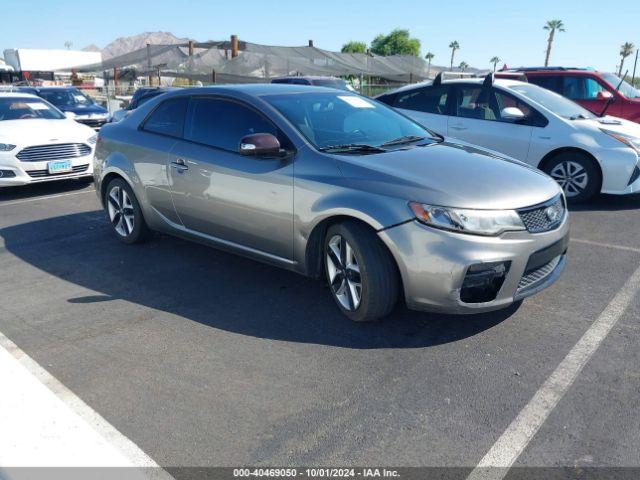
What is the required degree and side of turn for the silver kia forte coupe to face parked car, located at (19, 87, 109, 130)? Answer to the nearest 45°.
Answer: approximately 180°

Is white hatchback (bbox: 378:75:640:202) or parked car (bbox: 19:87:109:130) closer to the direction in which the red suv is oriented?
the white hatchback

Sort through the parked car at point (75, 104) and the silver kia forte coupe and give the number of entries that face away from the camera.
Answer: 0

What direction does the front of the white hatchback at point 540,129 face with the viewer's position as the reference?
facing the viewer and to the right of the viewer

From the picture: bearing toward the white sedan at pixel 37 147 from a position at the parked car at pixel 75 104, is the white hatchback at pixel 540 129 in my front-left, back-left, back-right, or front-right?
front-left

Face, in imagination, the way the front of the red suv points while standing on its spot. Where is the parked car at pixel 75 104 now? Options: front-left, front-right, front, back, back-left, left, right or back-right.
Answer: back-right

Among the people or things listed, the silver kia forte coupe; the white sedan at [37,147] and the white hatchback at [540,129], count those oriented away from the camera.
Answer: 0

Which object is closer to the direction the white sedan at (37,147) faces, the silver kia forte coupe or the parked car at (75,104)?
the silver kia forte coupe

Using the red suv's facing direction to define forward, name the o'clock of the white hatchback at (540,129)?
The white hatchback is roughly at 2 o'clock from the red suv.

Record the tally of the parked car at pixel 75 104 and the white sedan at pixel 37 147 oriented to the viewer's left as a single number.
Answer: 0

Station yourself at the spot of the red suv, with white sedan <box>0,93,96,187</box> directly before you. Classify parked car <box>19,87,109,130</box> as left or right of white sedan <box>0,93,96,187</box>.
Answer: right

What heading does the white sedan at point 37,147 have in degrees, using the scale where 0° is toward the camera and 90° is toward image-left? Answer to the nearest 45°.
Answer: approximately 315°

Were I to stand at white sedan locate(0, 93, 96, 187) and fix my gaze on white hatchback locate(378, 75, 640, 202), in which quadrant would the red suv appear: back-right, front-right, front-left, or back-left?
front-left

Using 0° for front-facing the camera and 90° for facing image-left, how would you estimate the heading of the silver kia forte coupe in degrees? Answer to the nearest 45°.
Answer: approximately 315°
